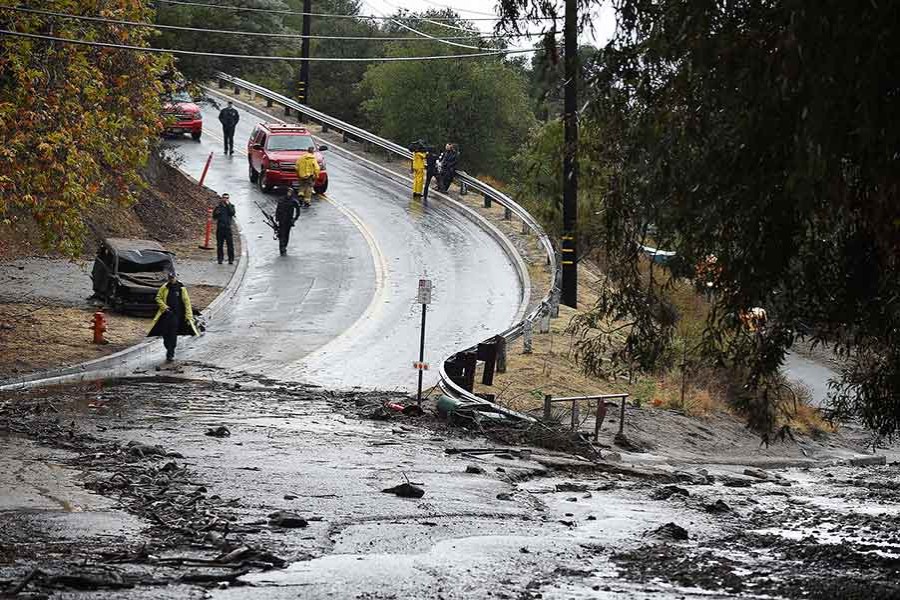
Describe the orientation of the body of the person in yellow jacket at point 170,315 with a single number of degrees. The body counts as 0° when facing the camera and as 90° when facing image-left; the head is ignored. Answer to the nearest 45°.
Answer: approximately 0°

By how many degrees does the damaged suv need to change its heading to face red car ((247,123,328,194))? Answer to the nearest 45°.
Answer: approximately 135° to its left

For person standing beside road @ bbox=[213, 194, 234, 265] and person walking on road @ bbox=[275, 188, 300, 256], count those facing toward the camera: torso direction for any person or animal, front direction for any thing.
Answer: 2

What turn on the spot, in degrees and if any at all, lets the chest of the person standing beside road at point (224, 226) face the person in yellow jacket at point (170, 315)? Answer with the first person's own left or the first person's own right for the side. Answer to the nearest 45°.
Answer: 0° — they already face them

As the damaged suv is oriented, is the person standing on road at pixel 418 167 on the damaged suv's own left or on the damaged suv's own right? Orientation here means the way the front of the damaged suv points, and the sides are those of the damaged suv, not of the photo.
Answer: on the damaged suv's own left

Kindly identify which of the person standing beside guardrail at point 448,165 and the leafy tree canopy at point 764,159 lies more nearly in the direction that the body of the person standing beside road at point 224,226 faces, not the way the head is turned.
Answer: the leafy tree canopy

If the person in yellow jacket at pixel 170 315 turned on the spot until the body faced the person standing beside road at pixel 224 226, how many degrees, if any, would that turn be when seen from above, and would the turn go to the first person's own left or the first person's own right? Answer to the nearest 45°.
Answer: approximately 180°

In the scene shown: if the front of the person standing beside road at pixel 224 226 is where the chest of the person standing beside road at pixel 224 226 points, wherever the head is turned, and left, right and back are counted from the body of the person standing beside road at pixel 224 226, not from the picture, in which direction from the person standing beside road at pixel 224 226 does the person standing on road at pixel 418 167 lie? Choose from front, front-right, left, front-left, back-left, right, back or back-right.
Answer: back-left
